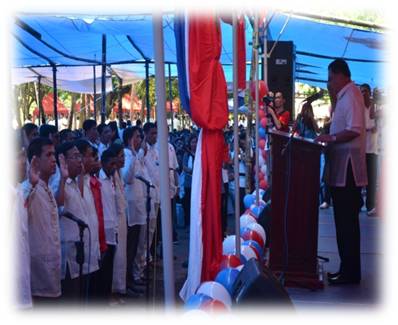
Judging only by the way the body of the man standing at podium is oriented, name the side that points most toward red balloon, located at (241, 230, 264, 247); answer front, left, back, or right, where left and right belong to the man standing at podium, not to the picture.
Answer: front

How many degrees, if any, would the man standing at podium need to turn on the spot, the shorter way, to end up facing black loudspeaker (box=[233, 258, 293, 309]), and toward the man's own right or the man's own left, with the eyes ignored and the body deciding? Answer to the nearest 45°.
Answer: approximately 90° to the man's own left

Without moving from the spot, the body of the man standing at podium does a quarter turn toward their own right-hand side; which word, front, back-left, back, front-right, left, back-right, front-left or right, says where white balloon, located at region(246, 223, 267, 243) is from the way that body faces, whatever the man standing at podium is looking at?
front-left

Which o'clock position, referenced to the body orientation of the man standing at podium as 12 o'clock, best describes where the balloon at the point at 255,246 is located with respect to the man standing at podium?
The balloon is roughly at 12 o'clock from the man standing at podium.

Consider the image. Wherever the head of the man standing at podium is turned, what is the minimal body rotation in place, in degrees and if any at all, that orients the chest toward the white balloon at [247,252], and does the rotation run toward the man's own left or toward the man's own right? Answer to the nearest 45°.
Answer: approximately 45° to the man's own left

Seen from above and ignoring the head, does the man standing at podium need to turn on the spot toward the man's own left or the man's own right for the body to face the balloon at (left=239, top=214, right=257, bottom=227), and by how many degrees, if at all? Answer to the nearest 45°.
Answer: approximately 45° to the man's own right

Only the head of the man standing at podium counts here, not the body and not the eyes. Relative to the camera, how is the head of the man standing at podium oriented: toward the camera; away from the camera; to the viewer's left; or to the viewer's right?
to the viewer's left

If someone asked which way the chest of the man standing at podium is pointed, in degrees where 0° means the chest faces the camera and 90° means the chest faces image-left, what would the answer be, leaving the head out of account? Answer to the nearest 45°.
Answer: approximately 90°

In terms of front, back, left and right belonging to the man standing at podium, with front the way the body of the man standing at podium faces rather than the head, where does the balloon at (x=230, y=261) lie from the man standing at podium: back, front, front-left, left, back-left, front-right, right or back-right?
front-left

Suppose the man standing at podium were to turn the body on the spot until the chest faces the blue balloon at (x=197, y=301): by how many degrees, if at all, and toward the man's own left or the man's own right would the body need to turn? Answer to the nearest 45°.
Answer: approximately 45° to the man's own left

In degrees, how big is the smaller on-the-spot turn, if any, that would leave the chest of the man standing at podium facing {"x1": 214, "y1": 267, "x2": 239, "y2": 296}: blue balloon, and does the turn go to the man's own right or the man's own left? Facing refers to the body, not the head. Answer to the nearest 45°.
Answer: approximately 45° to the man's own left
